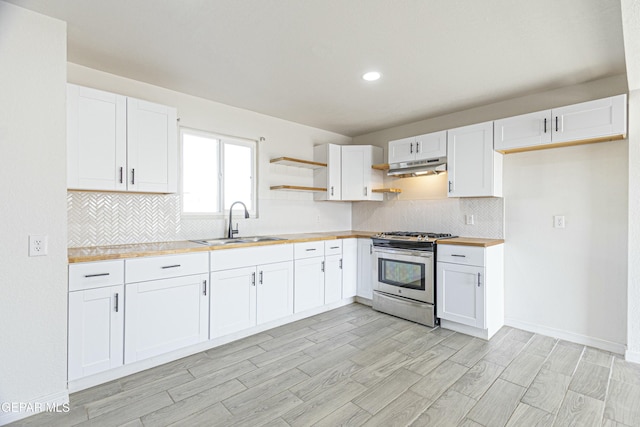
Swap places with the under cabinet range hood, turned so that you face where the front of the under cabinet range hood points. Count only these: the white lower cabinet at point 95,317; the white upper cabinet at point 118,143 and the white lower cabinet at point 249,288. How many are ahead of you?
3

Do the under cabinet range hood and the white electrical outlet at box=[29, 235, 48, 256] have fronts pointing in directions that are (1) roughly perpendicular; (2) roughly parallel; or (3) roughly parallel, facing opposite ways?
roughly perpendicular

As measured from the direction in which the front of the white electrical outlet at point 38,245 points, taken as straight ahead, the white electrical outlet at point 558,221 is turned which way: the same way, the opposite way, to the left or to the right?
to the right

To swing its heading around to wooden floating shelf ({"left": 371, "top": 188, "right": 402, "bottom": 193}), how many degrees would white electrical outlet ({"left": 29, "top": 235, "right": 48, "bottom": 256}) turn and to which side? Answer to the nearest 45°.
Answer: approximately 90° to its left

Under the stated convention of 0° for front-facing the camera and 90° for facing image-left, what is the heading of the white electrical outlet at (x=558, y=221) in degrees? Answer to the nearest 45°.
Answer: approximately 0°

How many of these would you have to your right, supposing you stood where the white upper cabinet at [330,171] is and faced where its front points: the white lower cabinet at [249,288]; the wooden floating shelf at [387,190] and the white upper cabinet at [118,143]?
2

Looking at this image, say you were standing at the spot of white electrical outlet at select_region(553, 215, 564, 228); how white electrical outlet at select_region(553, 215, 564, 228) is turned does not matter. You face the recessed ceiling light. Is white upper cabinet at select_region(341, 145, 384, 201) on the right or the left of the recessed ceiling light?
right

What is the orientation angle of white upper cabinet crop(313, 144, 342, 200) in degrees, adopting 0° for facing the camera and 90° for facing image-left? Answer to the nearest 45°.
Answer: approximately 315°
